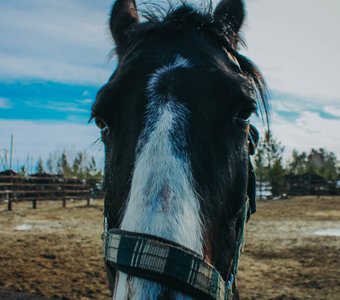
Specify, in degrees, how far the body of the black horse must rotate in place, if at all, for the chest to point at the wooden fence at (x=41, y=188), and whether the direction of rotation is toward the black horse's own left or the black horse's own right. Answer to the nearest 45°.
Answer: approximately 180°

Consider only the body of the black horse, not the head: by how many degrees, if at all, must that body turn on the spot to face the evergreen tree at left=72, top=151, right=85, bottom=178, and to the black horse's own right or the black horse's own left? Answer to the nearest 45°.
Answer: approximately 180°

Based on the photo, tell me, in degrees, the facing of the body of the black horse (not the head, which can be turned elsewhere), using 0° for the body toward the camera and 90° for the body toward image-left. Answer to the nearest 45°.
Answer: approximately 0°
